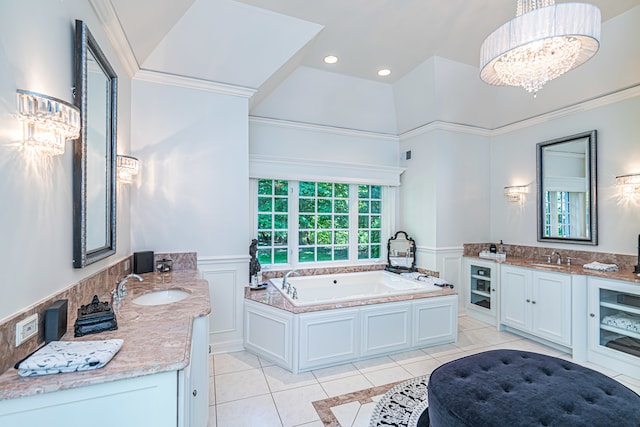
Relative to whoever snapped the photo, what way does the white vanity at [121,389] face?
facing to the right of the viewer

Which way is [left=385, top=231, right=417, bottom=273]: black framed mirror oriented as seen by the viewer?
toward the camera

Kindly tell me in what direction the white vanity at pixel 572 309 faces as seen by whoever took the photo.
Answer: facing the viewer and to the left of the viewer

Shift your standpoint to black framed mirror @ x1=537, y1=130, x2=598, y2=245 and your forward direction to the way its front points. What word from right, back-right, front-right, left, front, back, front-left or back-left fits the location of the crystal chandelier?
front-left

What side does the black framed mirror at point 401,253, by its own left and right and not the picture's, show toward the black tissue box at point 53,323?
front

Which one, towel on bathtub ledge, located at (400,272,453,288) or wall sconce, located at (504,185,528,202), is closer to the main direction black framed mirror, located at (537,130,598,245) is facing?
the towel on bathtub ledge

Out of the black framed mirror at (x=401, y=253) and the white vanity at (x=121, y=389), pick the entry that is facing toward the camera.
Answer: the black framed mirror

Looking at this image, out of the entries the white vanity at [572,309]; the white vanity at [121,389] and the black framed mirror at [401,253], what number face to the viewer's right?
1

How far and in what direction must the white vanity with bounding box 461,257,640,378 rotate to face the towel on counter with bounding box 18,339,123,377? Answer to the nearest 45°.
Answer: approximately 45° to its left

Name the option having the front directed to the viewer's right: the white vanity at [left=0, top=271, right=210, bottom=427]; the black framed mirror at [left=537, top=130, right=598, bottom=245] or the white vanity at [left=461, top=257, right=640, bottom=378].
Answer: the white vanity at [left=0, top=271, right=210, bottom=427]

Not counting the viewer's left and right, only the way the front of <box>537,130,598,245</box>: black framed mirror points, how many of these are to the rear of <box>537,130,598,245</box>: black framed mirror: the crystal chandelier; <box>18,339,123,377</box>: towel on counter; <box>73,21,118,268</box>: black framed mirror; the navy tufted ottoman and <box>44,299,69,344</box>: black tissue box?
0

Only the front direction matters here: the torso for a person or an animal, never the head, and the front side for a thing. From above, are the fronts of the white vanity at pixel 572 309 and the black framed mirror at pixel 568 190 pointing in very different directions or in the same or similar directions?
same or similar directions

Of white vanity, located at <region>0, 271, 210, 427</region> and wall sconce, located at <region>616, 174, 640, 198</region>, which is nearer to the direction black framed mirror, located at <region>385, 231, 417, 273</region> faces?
the white vanity

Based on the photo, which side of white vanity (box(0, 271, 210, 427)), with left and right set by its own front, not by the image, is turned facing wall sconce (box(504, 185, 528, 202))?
front

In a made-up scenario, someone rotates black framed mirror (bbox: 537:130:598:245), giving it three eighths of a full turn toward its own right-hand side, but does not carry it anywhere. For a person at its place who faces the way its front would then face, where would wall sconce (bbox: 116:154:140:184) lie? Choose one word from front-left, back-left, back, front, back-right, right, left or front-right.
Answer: back-left

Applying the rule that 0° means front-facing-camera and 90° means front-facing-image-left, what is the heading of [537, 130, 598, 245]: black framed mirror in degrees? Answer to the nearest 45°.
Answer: approximately 45°
